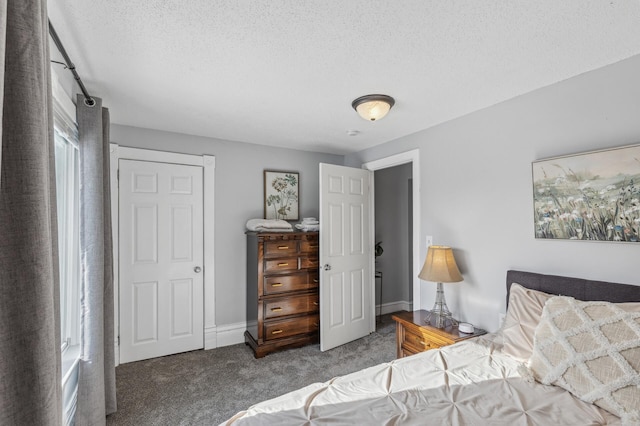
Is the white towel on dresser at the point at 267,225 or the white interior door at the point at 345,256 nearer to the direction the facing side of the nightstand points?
the white towel on dresser

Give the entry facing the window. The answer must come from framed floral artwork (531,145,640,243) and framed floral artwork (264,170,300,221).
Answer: framed floral artwork (531,145,640,243)

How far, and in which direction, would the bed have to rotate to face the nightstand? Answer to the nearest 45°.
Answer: approximately 90° to its right

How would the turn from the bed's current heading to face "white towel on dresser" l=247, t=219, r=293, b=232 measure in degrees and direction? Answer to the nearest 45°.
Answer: approximately 90° to its right

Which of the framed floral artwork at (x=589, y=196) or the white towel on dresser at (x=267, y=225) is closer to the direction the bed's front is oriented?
the white towel on dresser

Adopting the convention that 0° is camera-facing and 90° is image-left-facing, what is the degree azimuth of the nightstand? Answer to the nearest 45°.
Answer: approximately 45°

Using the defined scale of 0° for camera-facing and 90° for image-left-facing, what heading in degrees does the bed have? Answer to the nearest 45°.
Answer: approximately 45°

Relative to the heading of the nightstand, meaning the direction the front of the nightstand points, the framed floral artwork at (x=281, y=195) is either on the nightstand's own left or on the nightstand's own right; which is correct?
on the nightstand's own right
